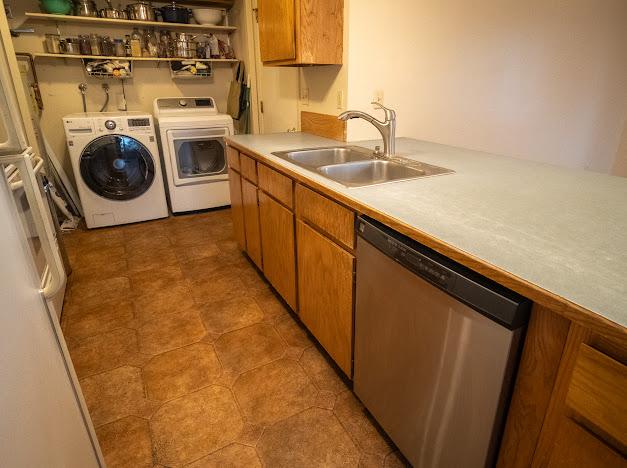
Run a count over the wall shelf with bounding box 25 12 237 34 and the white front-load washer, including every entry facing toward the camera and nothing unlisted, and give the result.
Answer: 2

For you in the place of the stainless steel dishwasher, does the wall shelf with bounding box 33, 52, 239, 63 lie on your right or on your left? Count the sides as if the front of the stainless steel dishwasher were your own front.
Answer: on your right

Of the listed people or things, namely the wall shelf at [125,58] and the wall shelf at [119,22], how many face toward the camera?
2

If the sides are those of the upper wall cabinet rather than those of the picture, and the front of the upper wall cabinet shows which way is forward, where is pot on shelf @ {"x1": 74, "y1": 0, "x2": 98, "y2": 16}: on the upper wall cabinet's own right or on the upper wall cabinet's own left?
on the upper wall cabinet's own right

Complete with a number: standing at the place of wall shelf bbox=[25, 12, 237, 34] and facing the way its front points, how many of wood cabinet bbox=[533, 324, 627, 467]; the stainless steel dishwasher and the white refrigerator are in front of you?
3

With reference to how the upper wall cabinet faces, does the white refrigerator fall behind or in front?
in front

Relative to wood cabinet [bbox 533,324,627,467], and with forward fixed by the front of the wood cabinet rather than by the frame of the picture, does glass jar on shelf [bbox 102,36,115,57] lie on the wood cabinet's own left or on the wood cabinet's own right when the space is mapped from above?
on the wood cabinet's own right

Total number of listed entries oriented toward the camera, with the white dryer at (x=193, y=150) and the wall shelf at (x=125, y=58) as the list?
2

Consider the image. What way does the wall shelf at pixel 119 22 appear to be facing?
toward the camera

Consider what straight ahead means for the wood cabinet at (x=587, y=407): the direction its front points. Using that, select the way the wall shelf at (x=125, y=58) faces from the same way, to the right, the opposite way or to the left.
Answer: to the left

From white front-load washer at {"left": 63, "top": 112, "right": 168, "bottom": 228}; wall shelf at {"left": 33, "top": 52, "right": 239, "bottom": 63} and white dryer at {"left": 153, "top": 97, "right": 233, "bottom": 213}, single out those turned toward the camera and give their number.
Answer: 3

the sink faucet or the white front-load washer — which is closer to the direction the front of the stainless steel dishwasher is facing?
the white front-load washer

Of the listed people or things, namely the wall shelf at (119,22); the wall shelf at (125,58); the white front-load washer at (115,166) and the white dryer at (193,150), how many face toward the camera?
4

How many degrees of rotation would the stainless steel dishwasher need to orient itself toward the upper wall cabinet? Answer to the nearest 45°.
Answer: approximately 90° to its right

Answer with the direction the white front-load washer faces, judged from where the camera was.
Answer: facing the viewer

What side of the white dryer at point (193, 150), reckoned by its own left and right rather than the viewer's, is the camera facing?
front
